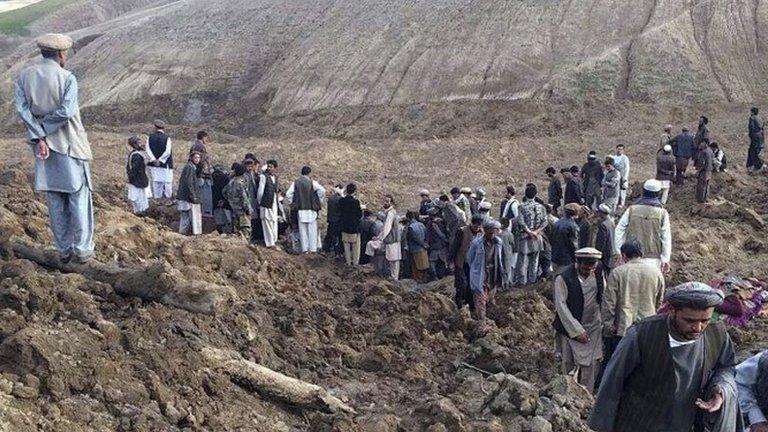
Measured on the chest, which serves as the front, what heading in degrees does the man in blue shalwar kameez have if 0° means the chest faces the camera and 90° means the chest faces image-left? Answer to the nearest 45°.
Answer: approximately 225°

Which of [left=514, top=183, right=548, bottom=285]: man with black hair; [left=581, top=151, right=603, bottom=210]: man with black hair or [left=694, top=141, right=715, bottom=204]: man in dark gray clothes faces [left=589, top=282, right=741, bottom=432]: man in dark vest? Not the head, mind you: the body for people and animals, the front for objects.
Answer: [left=581, top=151, right=603, bottom=210]: man with black hair

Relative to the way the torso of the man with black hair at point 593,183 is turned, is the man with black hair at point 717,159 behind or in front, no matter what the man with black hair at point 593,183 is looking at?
behind

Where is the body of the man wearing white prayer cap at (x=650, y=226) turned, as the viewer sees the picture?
away from the camera

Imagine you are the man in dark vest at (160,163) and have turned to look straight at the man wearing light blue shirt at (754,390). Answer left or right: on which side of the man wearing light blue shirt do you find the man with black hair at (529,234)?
left

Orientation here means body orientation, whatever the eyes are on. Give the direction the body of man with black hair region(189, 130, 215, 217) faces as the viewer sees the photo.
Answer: to the viewer's right

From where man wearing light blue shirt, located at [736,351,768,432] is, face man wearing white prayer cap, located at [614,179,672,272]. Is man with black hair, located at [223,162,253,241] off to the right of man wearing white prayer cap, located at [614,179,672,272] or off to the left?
left
